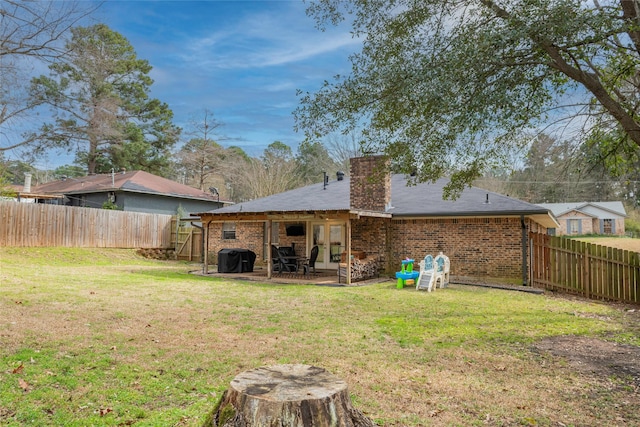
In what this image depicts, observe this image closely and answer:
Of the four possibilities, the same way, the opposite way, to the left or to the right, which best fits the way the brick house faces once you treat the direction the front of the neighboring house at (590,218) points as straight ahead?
the opposite way

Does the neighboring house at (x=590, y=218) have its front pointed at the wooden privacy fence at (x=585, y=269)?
yes

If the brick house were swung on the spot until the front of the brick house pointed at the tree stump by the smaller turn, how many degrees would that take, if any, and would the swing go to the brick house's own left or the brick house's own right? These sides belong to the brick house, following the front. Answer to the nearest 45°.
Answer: approximately 180°

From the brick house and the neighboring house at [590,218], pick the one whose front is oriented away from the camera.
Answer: the brick house

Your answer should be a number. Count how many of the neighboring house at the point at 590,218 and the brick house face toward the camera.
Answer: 1

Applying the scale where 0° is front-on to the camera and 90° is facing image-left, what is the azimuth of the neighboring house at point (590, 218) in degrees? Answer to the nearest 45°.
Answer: approximately 0°

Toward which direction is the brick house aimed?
away from the camera

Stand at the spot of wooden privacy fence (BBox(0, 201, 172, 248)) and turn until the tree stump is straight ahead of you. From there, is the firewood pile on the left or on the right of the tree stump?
left
